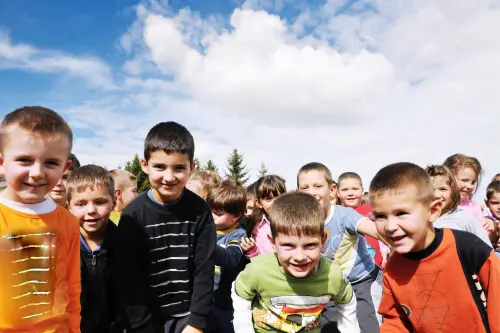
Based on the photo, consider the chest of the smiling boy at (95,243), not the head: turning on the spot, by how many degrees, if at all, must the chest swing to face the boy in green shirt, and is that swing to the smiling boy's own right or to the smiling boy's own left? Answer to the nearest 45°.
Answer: approximately 45° to the smiling boy's own left

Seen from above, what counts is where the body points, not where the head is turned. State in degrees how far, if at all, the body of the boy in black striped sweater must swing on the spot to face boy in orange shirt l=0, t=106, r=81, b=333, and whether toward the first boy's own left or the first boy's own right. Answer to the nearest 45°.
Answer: approximately 45° to the first boy's own right

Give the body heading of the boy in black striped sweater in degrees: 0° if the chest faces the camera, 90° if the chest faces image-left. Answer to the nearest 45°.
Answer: approximately 0°

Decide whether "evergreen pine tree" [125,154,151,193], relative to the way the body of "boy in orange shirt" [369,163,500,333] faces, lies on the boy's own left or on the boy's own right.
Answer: on the boy's own right

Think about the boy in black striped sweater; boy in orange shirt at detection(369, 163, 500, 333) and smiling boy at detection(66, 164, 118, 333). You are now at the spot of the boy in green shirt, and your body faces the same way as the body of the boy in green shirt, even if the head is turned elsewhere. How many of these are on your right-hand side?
2

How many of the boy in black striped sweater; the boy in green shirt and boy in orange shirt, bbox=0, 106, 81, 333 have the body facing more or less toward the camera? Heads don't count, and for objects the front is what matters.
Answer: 3

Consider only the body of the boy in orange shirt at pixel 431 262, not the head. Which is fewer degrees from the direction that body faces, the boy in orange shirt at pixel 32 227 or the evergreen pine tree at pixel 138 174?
the boy in orange shirt

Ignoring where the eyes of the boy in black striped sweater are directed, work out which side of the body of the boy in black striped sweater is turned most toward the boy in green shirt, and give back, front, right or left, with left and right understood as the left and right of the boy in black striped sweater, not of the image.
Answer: left

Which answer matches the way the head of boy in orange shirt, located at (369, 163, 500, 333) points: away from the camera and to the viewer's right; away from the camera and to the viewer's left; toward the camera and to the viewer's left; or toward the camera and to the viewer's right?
toward the camera and to the viewer's left

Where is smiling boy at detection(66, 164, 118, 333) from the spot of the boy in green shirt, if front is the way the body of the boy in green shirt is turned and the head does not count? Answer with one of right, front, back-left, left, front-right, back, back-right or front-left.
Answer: right
